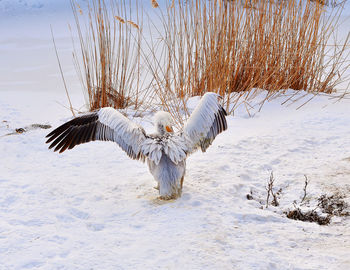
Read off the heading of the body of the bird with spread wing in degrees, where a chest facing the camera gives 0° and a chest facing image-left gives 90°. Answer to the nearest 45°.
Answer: approximately 180°
